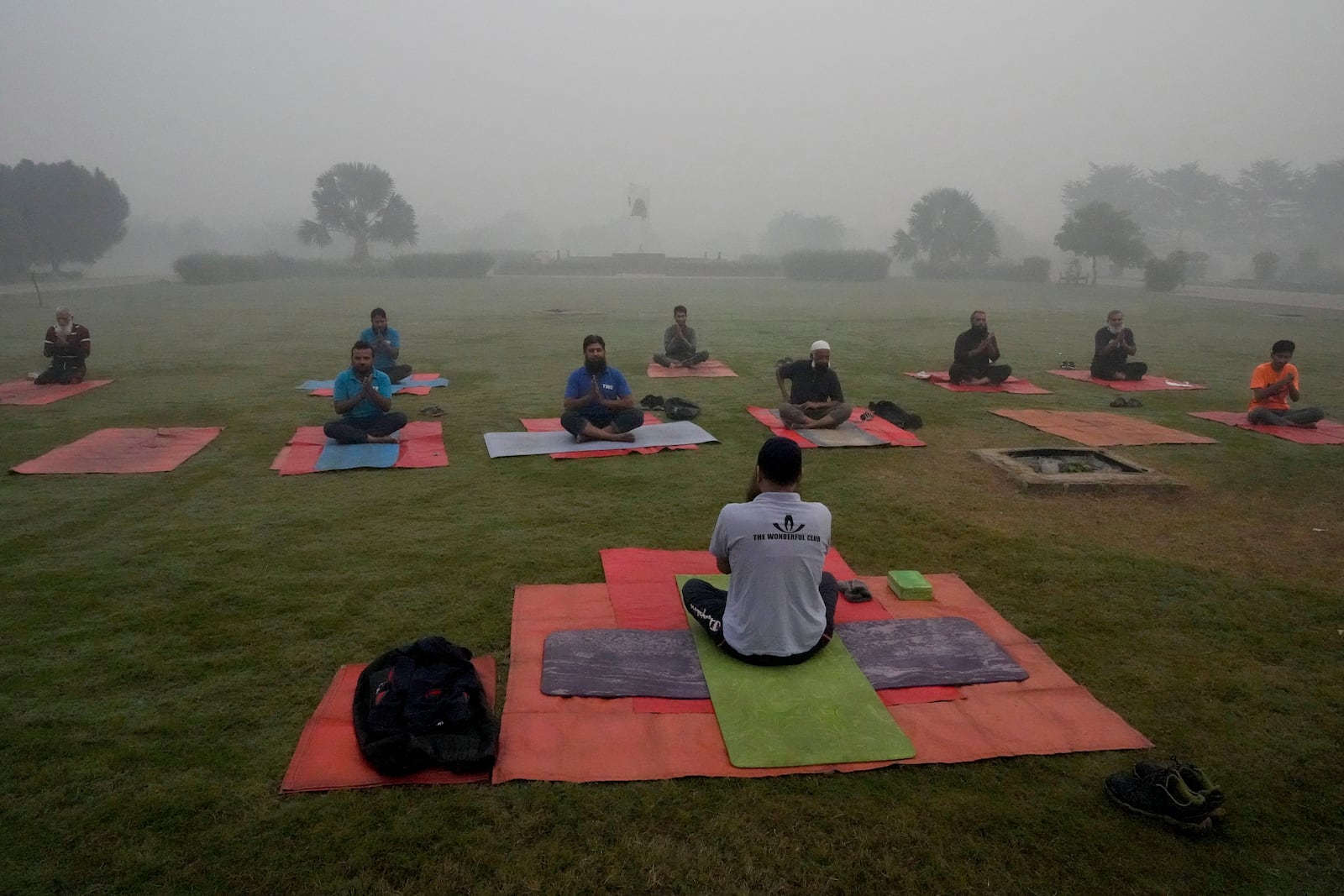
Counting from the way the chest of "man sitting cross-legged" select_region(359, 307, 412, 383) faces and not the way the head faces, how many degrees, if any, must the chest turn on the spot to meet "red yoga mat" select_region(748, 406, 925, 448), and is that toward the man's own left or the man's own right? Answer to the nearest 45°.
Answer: approximately 45° to the man's own left

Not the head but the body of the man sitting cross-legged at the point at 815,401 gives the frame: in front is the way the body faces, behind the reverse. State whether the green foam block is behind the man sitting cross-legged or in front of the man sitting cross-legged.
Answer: in front

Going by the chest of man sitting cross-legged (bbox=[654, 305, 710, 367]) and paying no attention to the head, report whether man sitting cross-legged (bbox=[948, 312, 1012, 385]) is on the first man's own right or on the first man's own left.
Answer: on the first man's own left

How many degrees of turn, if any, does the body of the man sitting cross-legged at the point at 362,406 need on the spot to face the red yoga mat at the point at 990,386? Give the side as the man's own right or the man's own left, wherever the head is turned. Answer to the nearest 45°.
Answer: approximately 90° to the man's own left

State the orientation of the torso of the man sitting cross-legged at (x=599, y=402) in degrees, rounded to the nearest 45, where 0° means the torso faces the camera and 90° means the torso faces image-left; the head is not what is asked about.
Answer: approximately 0°

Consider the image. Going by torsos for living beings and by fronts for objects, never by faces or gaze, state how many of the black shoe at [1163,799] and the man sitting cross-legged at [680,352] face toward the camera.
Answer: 1

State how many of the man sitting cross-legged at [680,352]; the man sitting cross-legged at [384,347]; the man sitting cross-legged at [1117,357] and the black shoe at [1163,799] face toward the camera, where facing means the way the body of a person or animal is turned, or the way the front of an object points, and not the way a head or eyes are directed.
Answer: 3

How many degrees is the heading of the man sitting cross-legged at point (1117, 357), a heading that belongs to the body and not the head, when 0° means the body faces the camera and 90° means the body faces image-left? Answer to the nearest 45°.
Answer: approximately 0°
